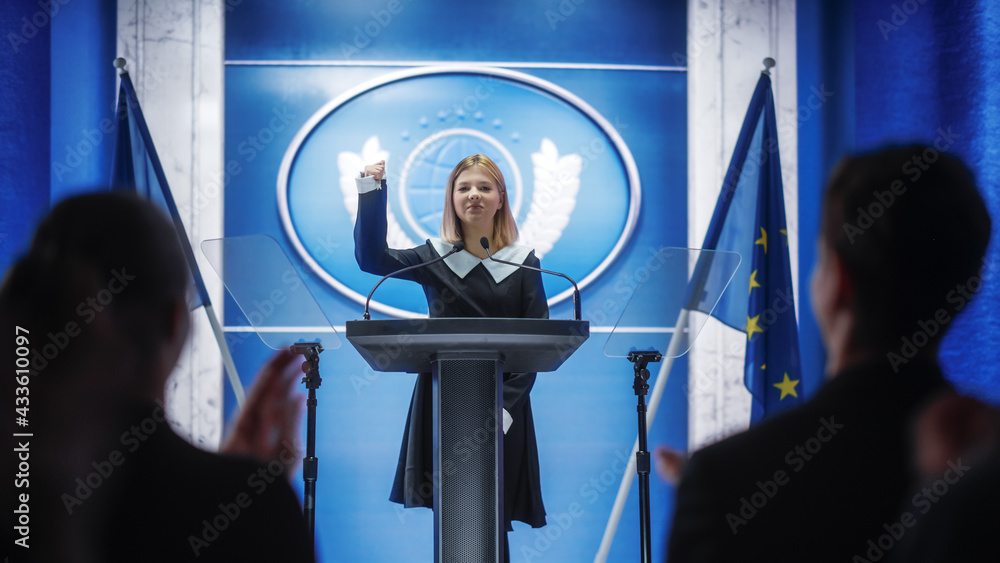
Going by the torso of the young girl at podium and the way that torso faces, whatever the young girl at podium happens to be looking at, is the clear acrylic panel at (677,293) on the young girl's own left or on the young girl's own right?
on the young girl's own left

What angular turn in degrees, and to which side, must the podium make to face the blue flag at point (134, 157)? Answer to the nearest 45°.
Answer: approximately 135° to its right

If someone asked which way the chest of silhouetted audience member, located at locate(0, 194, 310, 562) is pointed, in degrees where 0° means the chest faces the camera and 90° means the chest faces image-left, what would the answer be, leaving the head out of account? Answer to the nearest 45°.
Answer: approximately 225°

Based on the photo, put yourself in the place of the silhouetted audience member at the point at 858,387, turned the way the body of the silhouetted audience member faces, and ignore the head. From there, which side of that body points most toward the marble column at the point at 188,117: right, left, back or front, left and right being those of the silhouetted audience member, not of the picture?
front

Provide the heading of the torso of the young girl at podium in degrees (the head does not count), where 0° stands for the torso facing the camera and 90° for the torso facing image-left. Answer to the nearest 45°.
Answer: approximately 0°

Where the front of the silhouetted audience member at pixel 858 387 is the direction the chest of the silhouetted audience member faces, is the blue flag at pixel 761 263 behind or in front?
in front

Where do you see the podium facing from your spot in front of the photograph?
facing the viewer

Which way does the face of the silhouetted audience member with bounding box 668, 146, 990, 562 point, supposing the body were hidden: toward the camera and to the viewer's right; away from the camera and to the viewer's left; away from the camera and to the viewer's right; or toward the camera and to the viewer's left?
away from the camera and to the viewer's left

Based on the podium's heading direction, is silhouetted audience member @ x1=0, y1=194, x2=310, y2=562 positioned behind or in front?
in front

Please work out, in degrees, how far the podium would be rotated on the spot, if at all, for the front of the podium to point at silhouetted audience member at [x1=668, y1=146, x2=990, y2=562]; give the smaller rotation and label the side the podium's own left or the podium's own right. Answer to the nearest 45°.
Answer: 0° — it already faces them

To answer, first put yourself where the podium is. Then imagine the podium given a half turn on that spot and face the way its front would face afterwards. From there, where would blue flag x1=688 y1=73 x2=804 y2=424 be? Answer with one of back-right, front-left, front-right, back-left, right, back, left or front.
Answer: front-right

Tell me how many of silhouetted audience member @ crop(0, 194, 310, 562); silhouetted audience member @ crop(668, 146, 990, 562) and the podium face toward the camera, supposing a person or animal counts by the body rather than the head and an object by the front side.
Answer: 1

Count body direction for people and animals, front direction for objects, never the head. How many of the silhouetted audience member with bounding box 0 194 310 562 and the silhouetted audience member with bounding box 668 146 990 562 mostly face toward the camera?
0

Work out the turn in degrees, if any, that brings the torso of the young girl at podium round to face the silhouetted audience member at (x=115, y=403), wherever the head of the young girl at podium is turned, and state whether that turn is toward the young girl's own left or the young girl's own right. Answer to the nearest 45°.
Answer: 0° — they already face them

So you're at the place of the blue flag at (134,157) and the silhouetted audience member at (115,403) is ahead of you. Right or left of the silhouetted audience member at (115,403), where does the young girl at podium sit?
left
